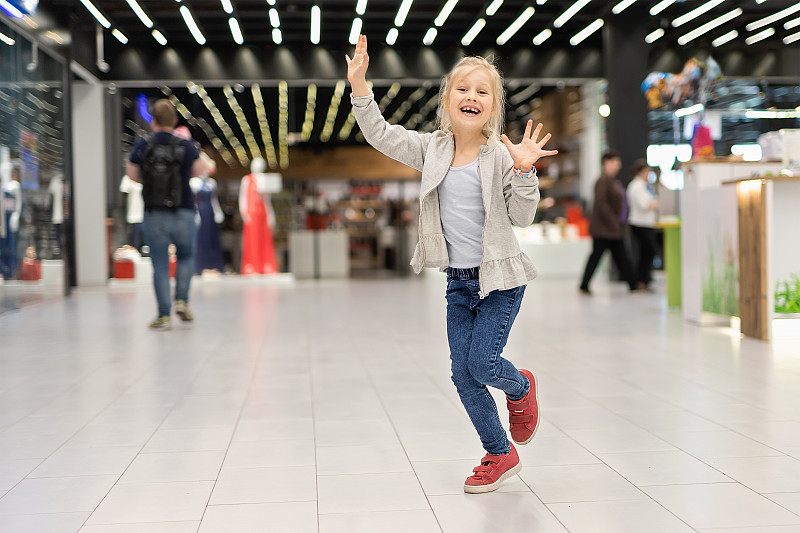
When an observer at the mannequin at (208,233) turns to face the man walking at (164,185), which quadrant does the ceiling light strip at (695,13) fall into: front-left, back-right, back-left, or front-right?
front-left

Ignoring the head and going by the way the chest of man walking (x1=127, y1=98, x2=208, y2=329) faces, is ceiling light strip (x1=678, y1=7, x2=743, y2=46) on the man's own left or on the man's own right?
on the man's own right

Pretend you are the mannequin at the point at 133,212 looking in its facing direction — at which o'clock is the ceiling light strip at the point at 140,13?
The ceiling light strip is roughly at 12 o'clock from the mannequin.

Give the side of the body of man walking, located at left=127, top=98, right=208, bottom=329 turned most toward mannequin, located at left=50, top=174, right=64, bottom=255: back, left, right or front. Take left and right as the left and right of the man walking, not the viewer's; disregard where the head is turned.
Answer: front

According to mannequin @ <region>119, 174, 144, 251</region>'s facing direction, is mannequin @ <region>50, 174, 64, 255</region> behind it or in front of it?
in front

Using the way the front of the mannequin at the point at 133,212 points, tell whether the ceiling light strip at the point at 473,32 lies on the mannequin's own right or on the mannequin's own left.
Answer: on the mannequin's own left

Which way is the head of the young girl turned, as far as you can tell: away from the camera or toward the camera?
toward the camera

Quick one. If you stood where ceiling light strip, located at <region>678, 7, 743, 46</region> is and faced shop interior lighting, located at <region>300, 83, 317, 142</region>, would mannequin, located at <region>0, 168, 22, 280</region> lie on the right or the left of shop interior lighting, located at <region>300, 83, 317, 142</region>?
left

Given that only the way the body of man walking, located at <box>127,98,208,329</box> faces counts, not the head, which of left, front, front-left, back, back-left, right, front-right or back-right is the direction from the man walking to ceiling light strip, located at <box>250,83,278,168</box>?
front

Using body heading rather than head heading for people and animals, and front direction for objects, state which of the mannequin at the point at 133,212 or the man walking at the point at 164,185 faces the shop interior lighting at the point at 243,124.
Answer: the man walking

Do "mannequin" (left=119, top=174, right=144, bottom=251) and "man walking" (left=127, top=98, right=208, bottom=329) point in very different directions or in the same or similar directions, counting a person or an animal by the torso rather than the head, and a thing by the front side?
very different directions

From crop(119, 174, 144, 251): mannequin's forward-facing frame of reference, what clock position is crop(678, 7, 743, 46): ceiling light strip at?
The ceiling light strip is roughly at 10 o'clock from the mannequin.

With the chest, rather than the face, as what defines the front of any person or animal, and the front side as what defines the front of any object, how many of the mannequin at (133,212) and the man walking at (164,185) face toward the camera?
1

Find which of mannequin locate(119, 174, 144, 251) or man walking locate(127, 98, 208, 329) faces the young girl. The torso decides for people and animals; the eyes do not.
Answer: the mannequin

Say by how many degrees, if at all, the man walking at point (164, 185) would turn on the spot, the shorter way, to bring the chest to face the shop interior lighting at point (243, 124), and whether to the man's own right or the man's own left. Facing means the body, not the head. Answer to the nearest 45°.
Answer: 0° — they already face it

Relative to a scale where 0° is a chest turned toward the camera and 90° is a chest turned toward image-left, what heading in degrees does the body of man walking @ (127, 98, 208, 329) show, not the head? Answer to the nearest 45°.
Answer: approximately 180°

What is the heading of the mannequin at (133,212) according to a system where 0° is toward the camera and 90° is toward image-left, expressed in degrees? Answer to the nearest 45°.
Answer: approximately 0°

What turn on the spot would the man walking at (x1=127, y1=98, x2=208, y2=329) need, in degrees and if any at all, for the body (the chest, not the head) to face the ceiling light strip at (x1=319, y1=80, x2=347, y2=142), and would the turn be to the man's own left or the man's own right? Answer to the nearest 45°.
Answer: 0° — they already face it

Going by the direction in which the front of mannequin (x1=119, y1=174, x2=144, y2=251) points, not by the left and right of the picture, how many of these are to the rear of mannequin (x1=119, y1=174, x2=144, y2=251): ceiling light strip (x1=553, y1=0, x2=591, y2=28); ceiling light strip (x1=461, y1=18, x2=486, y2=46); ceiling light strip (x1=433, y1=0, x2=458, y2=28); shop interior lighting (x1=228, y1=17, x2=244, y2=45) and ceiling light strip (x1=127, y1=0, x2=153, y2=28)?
0

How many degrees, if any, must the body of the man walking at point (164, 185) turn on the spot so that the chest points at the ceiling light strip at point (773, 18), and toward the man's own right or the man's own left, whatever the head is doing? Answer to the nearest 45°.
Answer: approximately 90° to the man's own right

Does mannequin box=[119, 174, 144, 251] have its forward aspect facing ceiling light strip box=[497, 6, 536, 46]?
no

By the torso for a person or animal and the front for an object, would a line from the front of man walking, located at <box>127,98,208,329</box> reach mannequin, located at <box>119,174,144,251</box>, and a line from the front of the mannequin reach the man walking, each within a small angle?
yes

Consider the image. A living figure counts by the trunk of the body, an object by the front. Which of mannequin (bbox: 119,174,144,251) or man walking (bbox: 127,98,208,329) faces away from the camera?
the man walking
